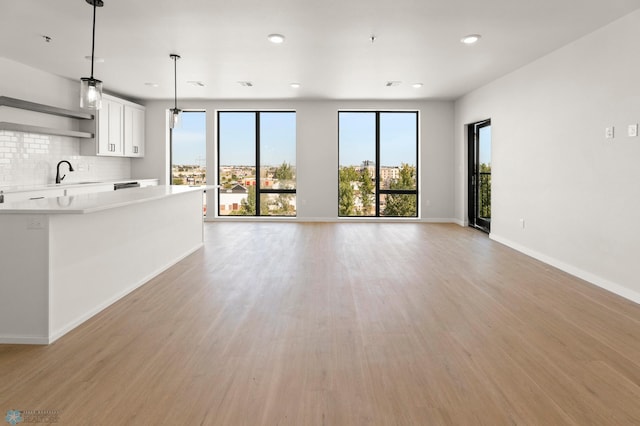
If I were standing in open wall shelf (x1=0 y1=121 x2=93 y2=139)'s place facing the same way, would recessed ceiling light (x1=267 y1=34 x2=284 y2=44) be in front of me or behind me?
in front

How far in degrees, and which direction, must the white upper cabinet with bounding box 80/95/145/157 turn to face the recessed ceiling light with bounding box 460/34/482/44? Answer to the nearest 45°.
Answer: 0° — it already faces it

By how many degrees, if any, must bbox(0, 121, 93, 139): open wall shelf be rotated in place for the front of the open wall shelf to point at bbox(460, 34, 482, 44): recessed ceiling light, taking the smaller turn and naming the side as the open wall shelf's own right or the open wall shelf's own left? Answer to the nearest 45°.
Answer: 0° — it already faces it

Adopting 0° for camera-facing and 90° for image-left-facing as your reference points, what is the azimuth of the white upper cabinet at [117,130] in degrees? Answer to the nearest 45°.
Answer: approximately 315°

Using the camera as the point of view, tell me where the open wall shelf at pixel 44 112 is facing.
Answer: facing the viewer and to the right of the viewer

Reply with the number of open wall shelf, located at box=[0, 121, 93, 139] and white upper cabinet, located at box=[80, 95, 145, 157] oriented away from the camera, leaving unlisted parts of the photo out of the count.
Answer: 0

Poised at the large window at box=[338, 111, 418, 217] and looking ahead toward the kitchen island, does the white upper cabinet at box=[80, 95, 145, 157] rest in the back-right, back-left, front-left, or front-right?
front-right

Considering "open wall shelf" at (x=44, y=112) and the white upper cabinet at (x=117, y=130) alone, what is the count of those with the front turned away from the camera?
0

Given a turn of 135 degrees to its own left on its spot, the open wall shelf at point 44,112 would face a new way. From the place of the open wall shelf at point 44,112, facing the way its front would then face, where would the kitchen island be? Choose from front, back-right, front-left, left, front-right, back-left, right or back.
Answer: back
